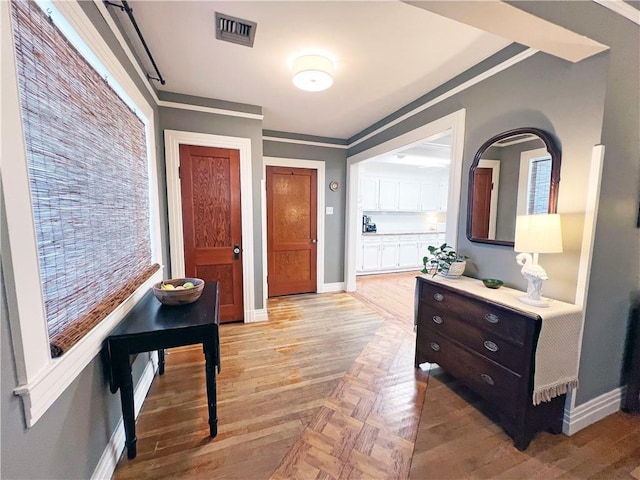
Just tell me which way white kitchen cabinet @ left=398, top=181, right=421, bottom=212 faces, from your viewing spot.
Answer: facing the viewer

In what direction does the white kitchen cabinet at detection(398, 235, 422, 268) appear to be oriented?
toward the camera

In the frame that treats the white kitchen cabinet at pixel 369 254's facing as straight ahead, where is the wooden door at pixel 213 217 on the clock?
The wooden door is roughly at 1 o'clock from the white kitchen cabinet.

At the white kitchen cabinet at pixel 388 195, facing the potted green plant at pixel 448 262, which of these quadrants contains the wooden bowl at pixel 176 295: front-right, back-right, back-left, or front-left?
front-right

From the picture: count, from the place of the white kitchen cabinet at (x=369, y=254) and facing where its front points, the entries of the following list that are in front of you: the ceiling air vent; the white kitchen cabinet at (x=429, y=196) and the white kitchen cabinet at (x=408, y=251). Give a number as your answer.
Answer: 1

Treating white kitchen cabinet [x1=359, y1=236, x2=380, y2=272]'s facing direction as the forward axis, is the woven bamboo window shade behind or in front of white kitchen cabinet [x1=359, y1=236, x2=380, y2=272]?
in front

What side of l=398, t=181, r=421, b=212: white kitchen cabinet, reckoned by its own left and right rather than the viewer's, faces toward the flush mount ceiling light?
front

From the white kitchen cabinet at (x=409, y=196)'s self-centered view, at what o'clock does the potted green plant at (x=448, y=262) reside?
The potted green plant is roughly at 12 o'clock from the white kitchen cabinet.

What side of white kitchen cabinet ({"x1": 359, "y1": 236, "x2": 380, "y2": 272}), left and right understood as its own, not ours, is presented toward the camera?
front

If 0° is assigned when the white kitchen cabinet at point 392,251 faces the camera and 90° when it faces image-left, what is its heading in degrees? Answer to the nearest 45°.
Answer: approximately 0°

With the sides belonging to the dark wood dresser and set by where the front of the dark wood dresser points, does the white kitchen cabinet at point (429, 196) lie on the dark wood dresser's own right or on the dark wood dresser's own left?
on the dark wood dresser's own right

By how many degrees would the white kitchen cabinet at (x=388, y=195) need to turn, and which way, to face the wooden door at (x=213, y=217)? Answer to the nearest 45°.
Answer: approximately 45° to its right

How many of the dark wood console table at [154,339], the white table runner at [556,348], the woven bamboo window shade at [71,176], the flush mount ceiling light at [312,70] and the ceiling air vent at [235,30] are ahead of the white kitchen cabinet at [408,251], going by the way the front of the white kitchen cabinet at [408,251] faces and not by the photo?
5
